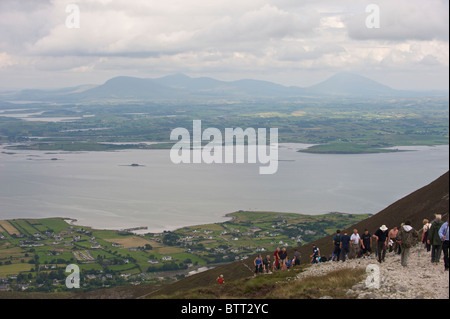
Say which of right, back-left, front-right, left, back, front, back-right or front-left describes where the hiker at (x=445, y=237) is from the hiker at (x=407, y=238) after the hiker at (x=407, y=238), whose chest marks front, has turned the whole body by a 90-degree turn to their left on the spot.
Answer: back-left

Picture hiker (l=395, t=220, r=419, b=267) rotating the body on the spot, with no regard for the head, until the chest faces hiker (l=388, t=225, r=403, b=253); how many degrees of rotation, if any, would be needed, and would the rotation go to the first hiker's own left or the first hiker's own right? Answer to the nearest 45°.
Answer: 0° — they already face them

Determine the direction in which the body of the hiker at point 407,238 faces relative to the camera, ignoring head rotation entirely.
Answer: away from the camera

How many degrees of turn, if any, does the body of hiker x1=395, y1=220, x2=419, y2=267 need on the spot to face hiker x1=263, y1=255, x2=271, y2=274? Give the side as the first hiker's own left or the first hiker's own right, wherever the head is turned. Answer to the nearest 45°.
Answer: approximately 45° to the first hiker's own left

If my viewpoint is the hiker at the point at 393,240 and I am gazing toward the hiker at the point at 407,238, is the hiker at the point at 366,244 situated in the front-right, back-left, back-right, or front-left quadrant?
back-right

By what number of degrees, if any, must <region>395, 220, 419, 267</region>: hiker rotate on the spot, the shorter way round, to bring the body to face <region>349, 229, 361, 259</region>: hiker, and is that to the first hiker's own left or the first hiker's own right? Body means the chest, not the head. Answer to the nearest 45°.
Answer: approximately 45° to the first hiker's own left

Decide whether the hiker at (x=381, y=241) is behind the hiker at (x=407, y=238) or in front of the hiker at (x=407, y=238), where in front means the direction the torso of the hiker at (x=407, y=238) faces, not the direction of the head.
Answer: in front
